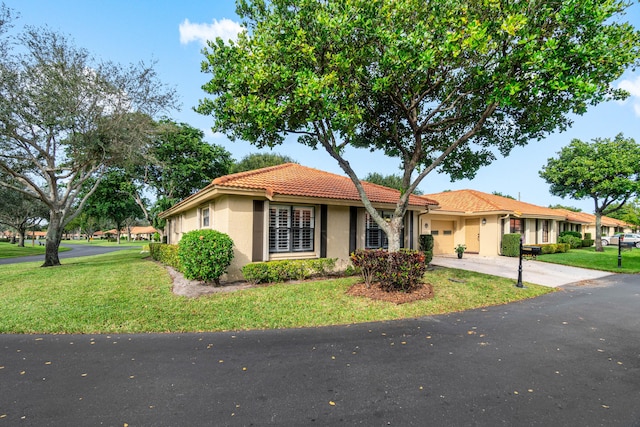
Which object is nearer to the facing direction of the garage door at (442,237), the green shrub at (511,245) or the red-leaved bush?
the red-leaved bush

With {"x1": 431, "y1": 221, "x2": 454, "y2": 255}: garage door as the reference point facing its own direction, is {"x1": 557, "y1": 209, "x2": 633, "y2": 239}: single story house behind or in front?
behind

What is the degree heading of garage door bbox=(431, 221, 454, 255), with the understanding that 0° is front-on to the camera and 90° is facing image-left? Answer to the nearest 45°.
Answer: approximately 0°

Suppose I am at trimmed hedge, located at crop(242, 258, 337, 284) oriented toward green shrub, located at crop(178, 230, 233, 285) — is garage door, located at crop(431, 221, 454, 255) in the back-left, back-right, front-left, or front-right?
back-right

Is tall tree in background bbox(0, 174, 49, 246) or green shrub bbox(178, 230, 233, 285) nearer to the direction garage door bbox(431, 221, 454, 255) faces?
the green shrub

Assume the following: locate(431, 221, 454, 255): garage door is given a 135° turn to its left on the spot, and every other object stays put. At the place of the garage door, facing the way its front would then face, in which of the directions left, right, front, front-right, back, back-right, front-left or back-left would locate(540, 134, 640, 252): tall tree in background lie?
front

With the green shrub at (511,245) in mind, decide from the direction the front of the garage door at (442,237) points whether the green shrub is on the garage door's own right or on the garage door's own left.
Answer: on the garage door's own left

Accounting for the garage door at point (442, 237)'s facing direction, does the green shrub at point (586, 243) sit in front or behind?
behind

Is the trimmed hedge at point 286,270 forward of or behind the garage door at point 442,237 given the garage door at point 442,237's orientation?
forward

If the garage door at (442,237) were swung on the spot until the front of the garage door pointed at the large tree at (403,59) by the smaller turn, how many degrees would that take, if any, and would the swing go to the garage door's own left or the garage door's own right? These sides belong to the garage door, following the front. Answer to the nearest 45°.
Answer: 0° — it already faces it

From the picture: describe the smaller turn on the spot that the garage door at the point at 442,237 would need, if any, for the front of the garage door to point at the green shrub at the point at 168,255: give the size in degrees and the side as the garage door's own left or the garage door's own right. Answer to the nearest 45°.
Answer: approximately 45° to the garage door's own right

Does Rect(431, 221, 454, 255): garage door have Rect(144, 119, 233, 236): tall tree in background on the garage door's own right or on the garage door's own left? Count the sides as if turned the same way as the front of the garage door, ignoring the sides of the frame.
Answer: on the garage door's own right
